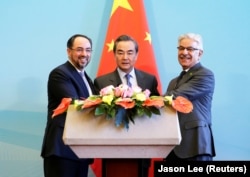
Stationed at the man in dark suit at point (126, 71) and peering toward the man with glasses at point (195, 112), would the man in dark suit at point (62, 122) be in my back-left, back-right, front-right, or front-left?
back-right

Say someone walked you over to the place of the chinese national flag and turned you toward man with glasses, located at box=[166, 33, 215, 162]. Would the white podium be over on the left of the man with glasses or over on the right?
right

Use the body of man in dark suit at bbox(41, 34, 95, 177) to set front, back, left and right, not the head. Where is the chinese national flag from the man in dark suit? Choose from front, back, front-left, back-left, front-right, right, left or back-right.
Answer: left

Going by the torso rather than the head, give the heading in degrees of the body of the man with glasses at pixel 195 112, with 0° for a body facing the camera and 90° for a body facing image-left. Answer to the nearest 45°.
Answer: approximately 45°

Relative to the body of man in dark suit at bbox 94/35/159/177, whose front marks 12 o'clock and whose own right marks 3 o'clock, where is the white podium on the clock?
The white podium is roughly at 12 o'clock from the man in dark suit.

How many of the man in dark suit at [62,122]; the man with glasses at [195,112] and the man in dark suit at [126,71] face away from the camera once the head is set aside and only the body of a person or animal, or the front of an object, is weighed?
0

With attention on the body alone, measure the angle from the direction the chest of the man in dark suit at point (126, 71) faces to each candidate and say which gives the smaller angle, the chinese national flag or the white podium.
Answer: the white podium

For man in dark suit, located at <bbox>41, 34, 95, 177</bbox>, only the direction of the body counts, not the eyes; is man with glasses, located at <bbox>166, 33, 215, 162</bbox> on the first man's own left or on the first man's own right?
on the first man's own left

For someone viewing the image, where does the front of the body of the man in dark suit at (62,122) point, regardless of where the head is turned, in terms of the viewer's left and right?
facing the viewer and to the right of the viewer

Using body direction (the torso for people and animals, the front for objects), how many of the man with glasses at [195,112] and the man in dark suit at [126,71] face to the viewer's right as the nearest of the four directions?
0

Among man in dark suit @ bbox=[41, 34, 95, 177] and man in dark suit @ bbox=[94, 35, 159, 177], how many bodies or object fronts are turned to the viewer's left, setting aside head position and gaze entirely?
0

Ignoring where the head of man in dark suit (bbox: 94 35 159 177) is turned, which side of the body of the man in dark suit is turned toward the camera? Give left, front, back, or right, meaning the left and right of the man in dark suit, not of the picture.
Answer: front
